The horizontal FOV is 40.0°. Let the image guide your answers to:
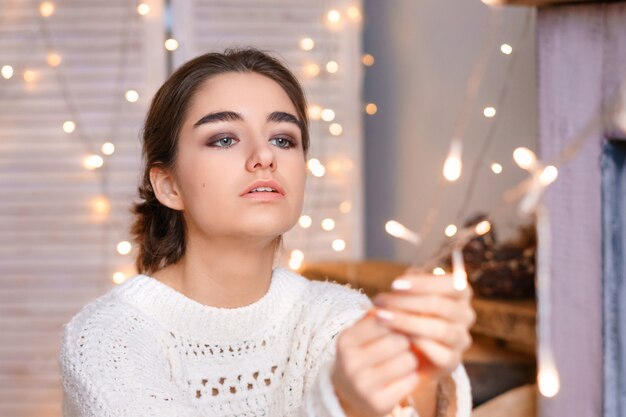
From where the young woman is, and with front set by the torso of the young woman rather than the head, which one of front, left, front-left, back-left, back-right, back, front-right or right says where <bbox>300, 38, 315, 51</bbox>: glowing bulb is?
back-left

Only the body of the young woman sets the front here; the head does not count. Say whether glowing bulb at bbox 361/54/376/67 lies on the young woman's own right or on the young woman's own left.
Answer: on the young woman's own left

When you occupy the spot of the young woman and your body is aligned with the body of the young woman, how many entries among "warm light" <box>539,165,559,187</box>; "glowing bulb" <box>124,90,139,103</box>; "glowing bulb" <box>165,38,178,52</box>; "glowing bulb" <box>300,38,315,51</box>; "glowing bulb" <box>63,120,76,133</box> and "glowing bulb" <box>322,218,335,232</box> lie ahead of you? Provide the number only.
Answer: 1

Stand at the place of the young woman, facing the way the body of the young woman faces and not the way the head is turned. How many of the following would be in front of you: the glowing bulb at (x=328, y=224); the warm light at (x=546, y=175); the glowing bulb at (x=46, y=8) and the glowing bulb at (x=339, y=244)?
1

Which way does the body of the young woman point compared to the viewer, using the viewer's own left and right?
facing the viewer and to the right of the viewer

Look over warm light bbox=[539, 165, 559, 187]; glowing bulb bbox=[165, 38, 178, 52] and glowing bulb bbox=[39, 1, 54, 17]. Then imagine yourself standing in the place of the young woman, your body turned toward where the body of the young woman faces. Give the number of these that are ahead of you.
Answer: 1

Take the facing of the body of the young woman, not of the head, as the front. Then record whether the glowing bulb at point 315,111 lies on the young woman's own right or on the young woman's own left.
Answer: on the young woman's own left

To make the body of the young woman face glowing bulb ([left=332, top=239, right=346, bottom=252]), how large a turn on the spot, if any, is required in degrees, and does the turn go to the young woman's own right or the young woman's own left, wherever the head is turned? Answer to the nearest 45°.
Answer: approximately 135° to the young woman's own left

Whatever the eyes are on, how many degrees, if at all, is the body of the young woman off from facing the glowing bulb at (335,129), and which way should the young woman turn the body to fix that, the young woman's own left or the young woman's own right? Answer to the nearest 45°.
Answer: approximately 135° to the young woman's own left

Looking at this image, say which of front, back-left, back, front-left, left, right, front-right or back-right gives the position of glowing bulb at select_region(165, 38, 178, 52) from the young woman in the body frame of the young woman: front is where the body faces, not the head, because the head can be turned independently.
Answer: back-left

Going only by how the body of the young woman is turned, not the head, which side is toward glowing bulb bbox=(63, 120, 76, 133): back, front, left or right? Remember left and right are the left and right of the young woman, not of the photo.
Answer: back

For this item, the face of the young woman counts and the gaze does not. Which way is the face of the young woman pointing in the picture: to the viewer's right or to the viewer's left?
to the viewer's right

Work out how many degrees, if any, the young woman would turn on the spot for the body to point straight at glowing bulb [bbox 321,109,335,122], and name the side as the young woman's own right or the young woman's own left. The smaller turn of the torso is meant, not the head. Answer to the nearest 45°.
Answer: approximately 135° to the young woman's own left

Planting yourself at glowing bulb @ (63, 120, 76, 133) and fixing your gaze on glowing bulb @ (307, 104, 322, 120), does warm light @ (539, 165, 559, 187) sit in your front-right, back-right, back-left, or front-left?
front-right
